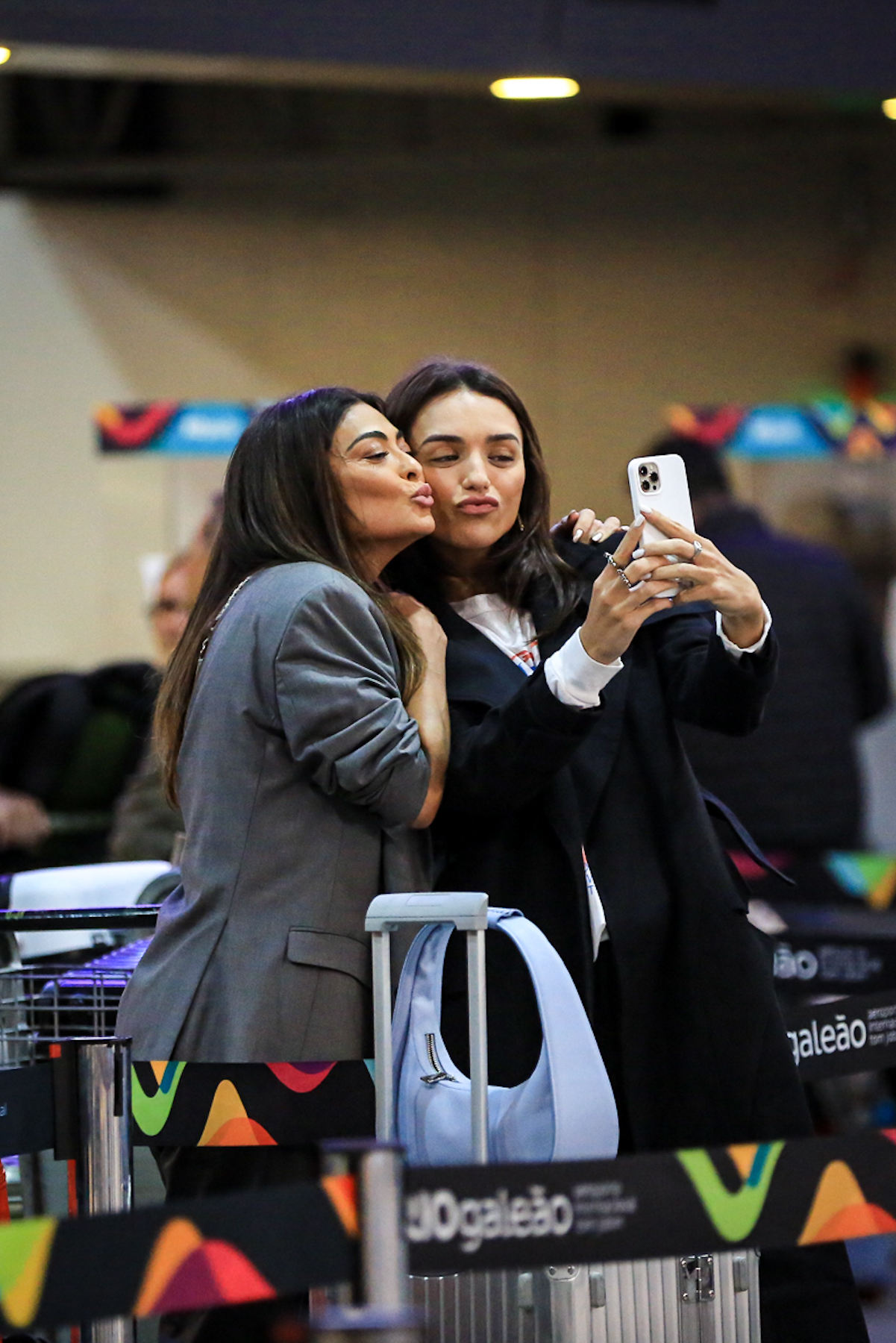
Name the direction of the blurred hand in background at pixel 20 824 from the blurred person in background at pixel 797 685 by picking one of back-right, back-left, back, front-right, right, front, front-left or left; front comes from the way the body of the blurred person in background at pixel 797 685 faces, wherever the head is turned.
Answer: left

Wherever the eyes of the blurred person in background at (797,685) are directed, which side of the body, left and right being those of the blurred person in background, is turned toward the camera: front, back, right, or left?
back

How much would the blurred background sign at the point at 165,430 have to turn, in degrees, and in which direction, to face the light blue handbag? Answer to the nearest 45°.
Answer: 0° — it already faces it

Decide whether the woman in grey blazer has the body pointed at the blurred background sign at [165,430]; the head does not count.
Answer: no

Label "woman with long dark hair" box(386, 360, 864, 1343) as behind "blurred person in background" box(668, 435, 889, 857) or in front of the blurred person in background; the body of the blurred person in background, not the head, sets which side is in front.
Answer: behind

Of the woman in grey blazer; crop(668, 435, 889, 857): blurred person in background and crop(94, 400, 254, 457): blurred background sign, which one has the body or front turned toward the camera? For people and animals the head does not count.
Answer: the blurred background sign

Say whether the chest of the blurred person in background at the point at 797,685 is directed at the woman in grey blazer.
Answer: no

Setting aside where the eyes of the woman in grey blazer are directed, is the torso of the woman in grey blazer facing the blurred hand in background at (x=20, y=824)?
no

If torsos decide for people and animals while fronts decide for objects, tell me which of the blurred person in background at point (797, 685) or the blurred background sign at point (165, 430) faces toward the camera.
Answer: the blurred background sign

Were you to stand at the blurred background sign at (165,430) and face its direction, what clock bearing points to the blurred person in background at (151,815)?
The blurred person in background is roughly at 12 o'clock from the blurred background sign.

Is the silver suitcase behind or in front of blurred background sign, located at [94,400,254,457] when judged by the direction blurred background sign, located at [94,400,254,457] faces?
in front

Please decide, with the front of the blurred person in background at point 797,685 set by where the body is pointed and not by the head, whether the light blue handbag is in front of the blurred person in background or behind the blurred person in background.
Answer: behind

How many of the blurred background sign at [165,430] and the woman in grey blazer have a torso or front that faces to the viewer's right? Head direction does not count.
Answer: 1

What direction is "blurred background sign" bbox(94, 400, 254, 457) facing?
toward the camera

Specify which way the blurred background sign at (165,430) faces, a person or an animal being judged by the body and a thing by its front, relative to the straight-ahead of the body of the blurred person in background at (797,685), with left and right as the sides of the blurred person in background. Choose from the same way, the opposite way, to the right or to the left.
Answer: the opposite way

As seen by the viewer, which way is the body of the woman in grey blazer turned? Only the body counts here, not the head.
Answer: to the viewer's right

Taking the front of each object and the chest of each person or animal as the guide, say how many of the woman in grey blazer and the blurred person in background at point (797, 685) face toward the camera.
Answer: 0

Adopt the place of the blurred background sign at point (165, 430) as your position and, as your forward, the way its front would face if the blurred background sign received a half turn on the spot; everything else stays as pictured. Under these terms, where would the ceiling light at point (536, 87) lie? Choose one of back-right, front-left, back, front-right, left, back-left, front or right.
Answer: back-right
